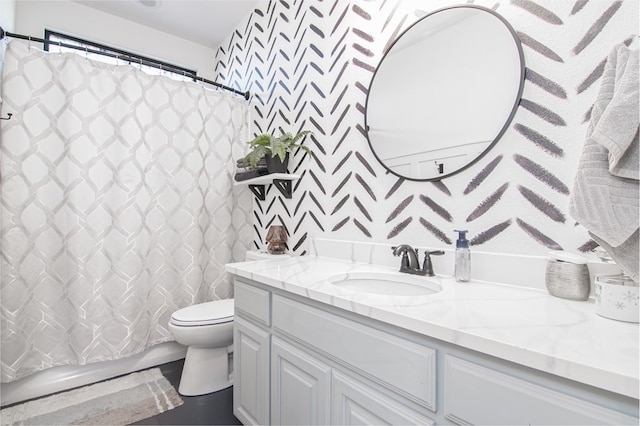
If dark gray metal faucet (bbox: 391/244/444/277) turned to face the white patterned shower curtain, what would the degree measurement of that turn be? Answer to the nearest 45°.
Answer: approximately 45° to its right

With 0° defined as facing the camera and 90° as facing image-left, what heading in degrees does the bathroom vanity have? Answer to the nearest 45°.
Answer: approximately 45°

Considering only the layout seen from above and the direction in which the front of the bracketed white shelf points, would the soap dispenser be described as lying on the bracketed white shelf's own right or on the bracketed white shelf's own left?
on the bracketed white shelf's own left

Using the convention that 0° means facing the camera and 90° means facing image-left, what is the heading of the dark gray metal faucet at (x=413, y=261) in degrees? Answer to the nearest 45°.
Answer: approximately 45°

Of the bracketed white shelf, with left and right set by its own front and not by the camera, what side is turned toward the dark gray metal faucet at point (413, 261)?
left

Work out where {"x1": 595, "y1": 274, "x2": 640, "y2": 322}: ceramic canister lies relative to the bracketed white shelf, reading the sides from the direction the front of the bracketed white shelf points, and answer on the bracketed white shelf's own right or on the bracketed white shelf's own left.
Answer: on the bracketed white shelf's own left

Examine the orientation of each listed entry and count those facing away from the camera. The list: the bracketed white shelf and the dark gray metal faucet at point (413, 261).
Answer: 0

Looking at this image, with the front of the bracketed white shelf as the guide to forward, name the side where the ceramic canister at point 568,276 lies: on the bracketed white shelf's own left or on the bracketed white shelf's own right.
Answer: on the bracketed white shelf's own left
